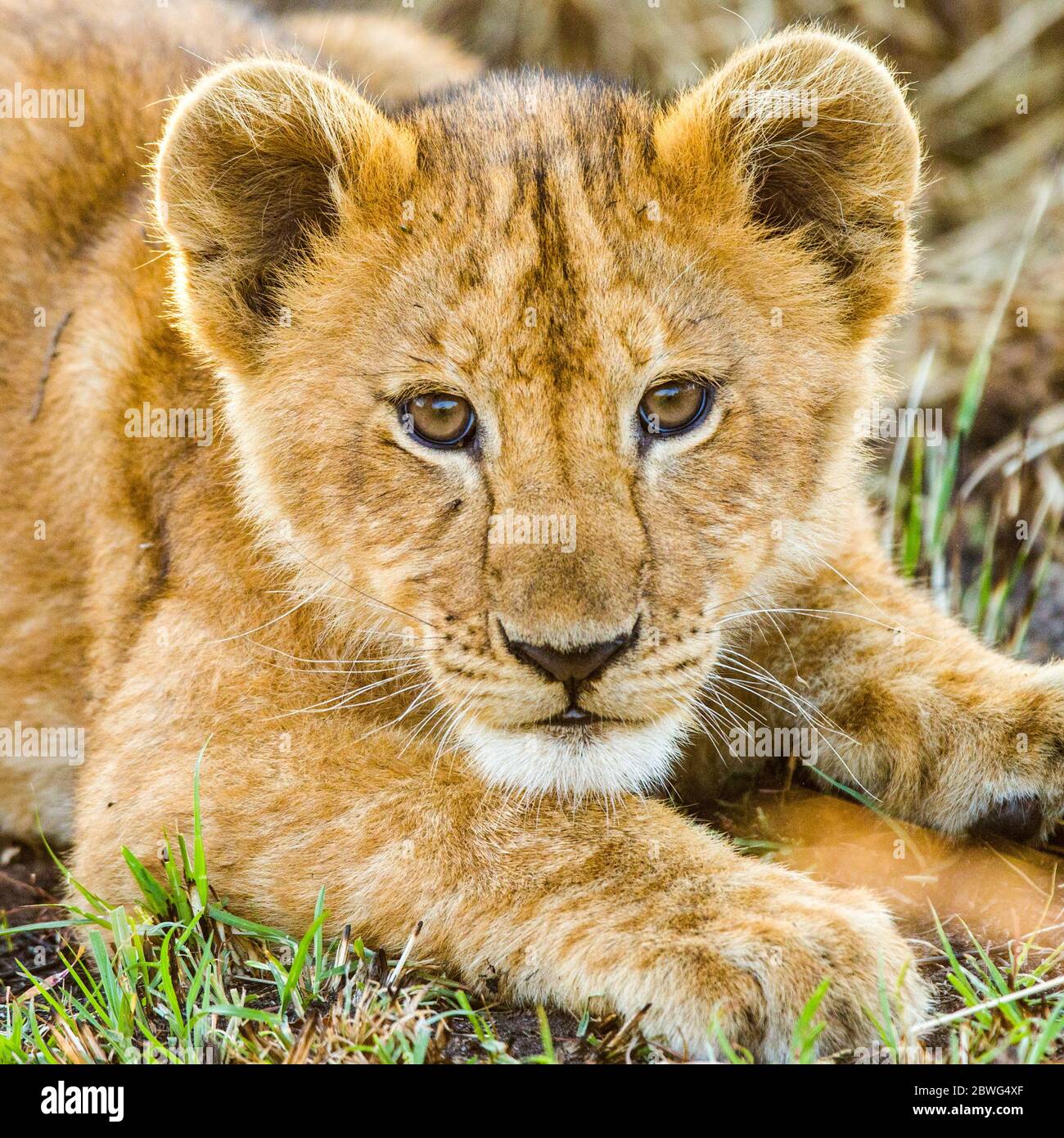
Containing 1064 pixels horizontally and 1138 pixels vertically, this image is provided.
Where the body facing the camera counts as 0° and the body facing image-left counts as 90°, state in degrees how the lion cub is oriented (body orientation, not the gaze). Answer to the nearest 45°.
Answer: approximately 315°
